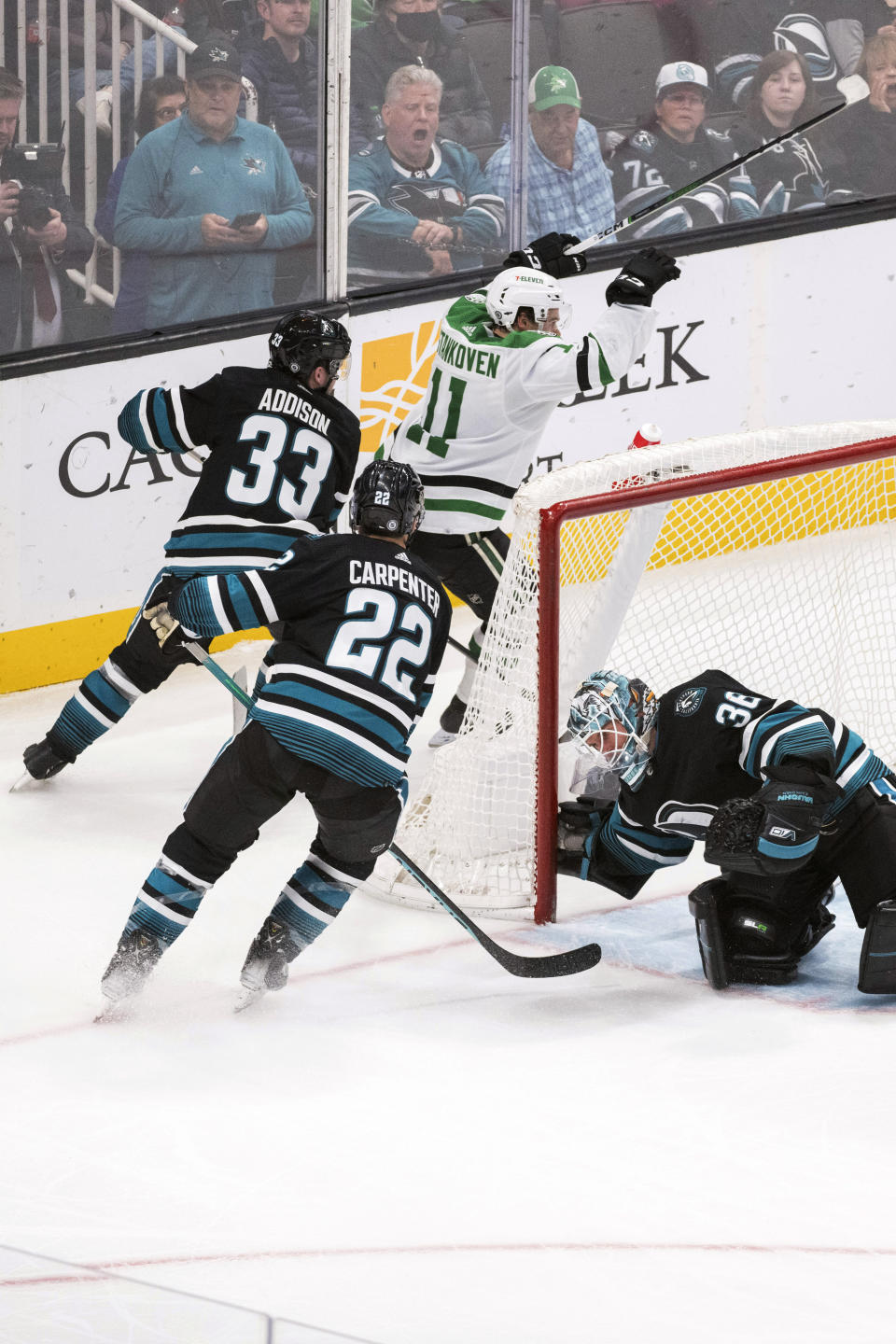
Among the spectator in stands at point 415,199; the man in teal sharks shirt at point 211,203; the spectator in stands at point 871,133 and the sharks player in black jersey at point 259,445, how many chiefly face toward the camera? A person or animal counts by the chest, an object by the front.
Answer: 3

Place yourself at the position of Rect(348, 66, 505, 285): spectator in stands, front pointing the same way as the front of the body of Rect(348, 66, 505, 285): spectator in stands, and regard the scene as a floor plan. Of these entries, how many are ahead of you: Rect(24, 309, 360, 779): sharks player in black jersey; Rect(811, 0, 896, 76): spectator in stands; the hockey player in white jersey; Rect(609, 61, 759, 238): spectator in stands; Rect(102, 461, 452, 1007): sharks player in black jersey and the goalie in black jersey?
4

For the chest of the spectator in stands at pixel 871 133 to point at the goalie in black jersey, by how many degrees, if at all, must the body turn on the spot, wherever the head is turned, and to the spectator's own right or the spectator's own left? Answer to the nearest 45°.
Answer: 0° — they already face them

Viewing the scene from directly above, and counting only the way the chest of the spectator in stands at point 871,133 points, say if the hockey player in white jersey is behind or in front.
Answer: in front

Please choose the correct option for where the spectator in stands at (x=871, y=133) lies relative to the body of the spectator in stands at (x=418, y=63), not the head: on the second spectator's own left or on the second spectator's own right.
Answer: on the second spectator's own left

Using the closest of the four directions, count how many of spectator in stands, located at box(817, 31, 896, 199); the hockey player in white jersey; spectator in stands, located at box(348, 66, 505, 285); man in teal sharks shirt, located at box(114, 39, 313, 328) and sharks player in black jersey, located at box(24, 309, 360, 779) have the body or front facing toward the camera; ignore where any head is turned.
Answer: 3

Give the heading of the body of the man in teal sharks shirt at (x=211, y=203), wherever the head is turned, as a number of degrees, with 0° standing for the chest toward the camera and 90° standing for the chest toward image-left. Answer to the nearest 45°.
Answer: approximately 0°

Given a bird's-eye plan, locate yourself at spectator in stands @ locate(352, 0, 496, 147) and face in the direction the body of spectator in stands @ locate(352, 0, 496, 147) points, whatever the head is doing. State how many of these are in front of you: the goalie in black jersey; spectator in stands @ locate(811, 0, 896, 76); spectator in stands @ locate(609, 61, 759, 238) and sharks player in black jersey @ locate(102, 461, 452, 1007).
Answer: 2

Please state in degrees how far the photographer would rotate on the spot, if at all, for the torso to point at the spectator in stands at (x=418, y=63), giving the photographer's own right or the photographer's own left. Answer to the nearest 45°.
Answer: approximately 90° to the photographer's own left

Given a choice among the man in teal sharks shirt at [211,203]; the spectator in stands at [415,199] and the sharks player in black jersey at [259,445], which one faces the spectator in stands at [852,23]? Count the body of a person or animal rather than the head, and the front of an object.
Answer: the sharks player in black jersey

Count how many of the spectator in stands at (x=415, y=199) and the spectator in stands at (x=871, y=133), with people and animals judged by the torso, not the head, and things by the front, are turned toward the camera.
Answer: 2

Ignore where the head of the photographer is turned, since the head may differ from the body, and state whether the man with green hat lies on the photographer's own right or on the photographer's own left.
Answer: on the photographer's own left

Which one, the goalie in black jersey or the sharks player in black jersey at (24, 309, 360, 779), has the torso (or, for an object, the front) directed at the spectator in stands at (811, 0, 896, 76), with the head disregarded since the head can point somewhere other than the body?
the sharks player in black jersey

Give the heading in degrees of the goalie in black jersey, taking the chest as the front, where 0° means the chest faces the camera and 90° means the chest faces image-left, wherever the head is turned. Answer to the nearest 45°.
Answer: approximately 45°

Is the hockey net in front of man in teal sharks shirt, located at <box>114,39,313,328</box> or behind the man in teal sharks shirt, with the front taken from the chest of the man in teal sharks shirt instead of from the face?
in front
